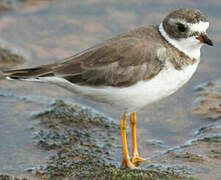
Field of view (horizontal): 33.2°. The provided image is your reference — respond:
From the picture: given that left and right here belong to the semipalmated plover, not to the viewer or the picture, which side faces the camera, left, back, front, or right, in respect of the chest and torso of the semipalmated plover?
right
